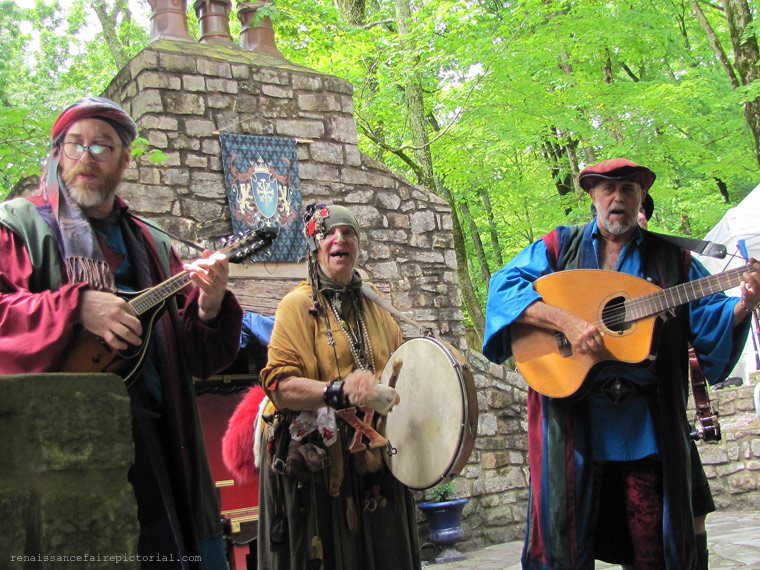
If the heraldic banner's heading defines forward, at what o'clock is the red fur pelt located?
The red fur pelt is roughly at 12 o'clock from the heraldic banner.

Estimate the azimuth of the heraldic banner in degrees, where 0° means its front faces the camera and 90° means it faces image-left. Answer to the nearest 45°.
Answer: approximately 0°

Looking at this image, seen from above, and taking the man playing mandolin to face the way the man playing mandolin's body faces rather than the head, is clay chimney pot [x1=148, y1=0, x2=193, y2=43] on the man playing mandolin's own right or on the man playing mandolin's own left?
on the man playing mandolin's own left

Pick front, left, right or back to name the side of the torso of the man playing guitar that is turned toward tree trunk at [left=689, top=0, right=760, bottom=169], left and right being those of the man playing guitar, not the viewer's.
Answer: back

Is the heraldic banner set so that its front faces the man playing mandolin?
yes

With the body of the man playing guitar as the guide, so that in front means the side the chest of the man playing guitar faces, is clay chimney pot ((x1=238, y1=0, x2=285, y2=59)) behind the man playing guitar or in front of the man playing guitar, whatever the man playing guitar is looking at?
behind

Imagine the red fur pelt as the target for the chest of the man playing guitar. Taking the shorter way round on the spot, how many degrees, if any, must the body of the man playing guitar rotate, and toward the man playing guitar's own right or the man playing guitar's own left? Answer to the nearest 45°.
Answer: approximately 90° to the man playing guitar's own right

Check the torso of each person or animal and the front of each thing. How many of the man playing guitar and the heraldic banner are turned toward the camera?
2

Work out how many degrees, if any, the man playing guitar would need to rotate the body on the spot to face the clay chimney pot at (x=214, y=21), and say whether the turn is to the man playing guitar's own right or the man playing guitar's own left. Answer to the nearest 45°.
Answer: approximately 135° to the man playing guitar's own right

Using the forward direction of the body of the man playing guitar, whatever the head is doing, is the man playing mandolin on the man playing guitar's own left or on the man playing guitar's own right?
on the man playing guitar's own right

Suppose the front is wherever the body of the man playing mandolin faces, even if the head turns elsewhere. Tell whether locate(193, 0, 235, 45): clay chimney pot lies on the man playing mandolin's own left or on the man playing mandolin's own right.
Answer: on the man playing mandolin's own left
